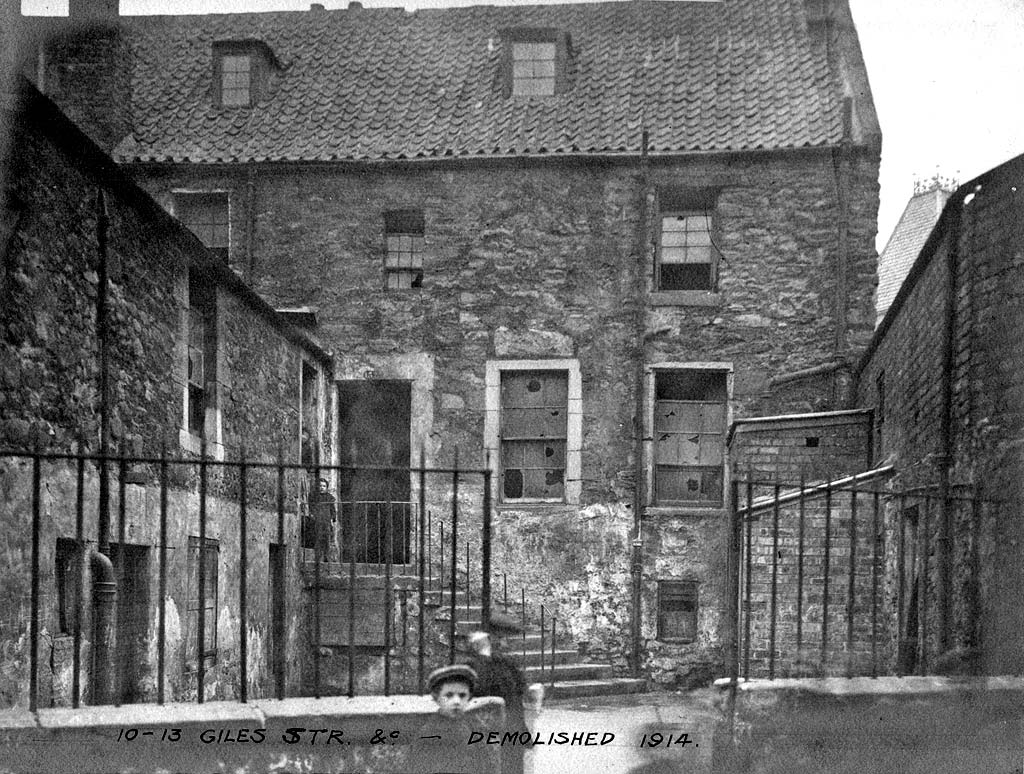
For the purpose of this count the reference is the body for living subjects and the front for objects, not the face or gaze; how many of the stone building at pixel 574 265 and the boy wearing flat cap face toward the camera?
2

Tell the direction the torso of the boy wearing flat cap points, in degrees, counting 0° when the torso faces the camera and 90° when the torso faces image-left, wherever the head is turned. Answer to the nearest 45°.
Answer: approximately 0°
